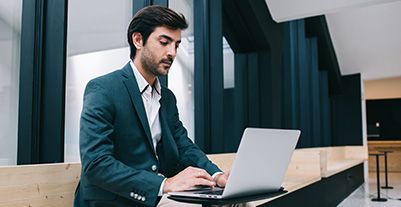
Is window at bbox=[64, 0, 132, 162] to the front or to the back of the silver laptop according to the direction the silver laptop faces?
to the front

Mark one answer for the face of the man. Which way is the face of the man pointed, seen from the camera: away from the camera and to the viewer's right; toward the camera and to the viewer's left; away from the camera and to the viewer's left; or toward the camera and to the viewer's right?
toward the camera and to the viewer's right

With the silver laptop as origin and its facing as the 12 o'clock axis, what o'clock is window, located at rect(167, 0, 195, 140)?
The window is roughly at 1 o'clock from the silver laptop.

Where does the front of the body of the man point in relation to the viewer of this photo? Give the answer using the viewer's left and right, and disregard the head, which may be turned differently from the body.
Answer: facing the viewer and to the right of the viewer

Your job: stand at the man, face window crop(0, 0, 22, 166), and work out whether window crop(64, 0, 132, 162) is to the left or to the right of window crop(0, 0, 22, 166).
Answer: right

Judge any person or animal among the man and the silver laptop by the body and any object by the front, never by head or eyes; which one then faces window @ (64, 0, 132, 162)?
the silver laptop

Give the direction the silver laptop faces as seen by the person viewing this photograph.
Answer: facing away from the viewer and to the left of the viewer

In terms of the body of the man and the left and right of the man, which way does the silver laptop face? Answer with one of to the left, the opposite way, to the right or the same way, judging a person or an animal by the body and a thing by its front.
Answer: the opposite way

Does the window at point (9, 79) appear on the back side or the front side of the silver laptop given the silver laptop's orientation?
on the front side

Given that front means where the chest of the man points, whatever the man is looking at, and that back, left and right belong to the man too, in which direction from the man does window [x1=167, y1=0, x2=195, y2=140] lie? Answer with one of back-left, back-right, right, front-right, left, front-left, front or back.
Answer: back-left
